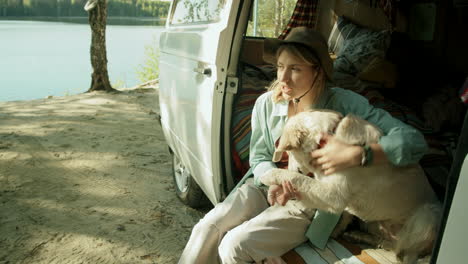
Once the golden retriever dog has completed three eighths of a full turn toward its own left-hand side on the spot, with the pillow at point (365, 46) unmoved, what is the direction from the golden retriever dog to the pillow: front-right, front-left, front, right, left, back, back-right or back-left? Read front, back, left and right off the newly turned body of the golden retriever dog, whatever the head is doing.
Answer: back-left

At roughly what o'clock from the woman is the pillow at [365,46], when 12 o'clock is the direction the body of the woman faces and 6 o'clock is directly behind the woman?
The pillow is roughly at 5 o'clock from the woman.

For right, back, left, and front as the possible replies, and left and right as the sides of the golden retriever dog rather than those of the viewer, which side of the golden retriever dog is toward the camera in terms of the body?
left

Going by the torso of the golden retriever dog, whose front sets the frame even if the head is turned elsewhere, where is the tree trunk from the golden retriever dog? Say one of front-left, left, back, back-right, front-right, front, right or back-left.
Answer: front-right

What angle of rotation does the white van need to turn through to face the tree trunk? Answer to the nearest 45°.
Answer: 0° — it already faces it

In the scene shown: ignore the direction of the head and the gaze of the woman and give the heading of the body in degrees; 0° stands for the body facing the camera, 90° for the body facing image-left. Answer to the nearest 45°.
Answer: approximately 45°

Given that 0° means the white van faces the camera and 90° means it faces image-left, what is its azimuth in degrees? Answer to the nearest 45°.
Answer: approximately 135°

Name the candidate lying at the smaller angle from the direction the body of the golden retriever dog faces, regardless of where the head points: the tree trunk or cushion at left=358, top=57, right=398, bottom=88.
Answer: the tree trunk

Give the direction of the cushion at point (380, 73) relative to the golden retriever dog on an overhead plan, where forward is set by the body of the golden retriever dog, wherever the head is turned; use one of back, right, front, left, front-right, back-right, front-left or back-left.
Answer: right
